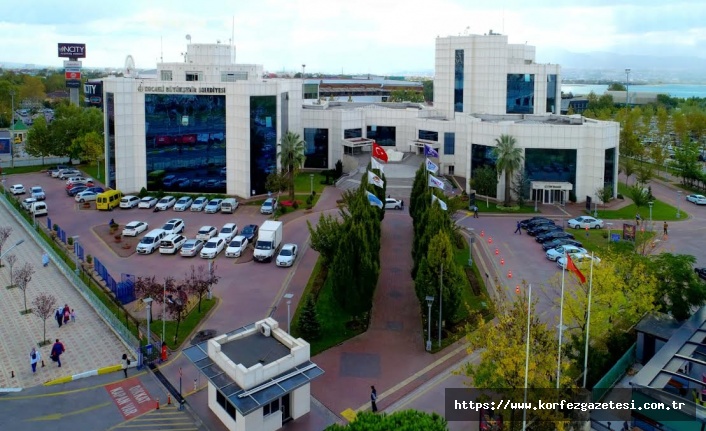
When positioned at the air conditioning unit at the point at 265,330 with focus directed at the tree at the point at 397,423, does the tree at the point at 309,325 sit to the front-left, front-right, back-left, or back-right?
back-left

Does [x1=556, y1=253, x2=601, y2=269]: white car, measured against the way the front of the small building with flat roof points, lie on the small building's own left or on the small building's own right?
on the small building's own left

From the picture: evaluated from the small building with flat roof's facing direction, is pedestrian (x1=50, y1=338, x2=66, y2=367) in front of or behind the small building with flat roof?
behind

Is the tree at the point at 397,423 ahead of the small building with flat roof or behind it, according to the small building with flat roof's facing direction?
ahead

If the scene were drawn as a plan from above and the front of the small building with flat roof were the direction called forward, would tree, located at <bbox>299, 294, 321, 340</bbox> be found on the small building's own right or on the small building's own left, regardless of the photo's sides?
on the small building's own left

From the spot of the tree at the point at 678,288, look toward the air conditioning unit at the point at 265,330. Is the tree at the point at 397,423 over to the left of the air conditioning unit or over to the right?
left

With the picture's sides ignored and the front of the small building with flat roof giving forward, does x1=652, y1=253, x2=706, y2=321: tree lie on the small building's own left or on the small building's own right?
on the small building's own left

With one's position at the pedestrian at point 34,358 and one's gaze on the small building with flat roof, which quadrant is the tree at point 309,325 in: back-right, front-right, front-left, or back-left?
front-left
